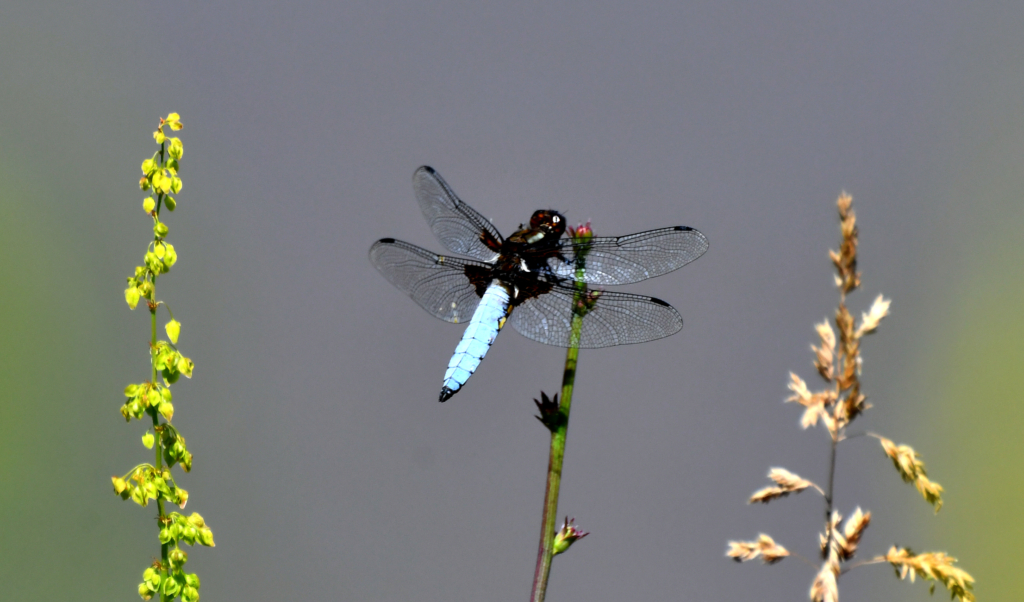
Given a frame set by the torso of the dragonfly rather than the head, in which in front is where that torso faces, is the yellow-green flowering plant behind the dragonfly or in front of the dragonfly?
behind

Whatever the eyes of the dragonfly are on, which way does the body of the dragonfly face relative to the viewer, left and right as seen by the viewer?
facing away from the viewer and to the right of the viewer
